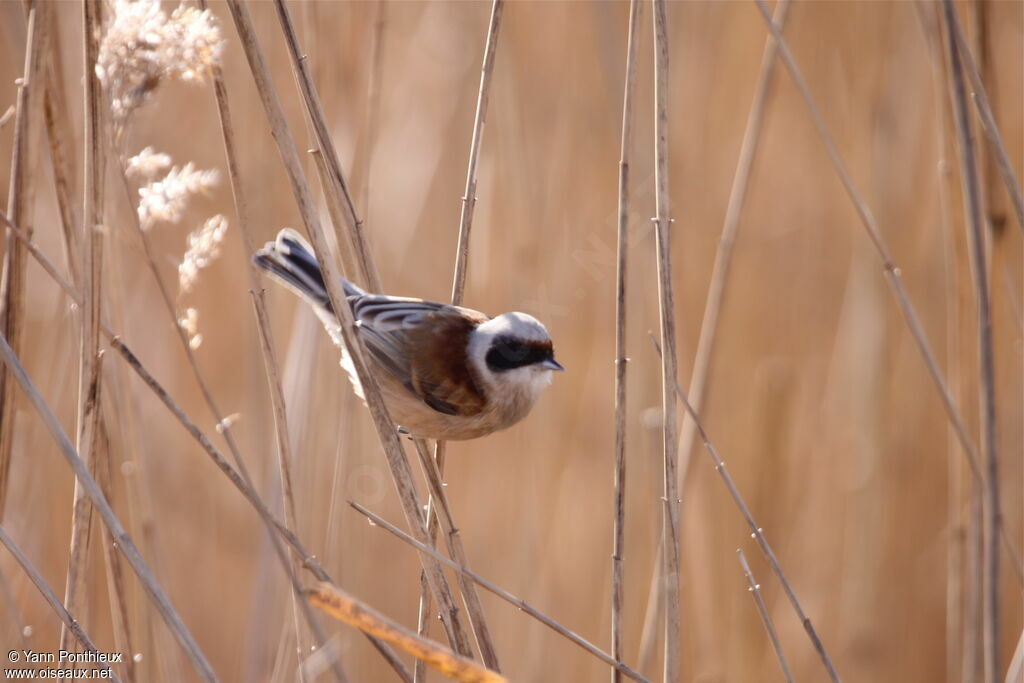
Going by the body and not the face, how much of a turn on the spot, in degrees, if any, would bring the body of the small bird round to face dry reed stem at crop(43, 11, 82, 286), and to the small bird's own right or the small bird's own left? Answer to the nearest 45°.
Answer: approximately 135° to the small bird's own right

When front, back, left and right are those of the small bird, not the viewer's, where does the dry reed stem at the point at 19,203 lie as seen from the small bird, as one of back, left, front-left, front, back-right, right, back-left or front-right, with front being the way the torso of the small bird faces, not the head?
back-right

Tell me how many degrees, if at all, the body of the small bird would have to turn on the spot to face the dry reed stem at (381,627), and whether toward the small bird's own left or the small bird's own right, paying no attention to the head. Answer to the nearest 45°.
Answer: approximately 90° to the small bird's own right

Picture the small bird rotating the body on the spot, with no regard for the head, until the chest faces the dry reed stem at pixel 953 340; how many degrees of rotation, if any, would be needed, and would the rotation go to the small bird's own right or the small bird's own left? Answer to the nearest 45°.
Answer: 0° — it already faces it

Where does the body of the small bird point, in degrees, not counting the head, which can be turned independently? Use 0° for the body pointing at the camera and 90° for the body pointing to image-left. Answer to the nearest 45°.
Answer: approximately 270°

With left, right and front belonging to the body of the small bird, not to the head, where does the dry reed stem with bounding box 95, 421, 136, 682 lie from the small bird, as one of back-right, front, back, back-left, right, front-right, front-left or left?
back-right
